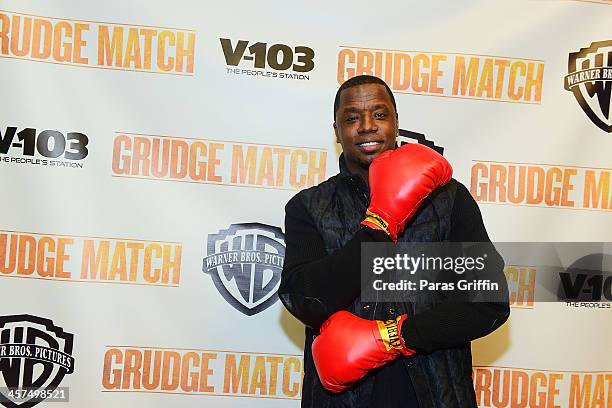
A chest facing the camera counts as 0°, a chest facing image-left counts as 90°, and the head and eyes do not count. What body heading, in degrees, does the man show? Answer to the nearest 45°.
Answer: approximately 0°
